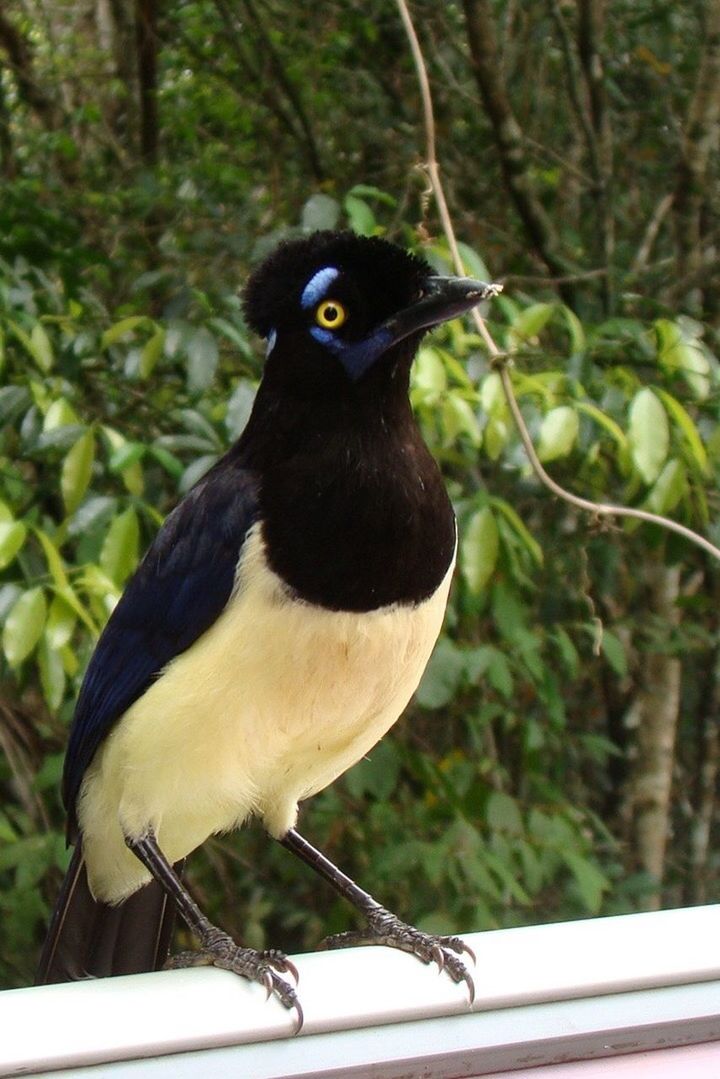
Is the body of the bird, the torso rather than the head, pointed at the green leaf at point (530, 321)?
no

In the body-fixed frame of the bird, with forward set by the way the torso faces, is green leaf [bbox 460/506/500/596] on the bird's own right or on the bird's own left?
on the bird's own left

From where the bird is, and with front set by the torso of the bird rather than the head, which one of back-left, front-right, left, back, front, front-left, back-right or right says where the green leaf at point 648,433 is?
left

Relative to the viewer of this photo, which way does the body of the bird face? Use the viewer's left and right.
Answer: facing the viewer and to the right of the viewer

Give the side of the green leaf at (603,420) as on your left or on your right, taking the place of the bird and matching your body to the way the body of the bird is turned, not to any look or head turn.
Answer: on your left

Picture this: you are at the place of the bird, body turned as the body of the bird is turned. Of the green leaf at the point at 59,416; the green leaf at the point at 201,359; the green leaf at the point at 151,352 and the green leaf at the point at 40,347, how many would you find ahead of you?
0

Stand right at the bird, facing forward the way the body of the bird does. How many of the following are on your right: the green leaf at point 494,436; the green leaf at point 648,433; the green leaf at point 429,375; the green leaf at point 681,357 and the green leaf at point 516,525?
0

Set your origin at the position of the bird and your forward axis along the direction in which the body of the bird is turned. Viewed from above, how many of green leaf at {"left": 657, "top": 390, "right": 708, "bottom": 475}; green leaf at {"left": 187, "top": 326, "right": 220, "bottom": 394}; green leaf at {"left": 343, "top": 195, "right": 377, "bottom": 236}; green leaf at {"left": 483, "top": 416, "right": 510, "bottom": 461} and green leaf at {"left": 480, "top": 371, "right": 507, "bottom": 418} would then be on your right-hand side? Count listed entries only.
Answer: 0

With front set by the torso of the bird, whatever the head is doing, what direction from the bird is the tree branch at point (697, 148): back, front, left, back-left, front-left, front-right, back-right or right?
left

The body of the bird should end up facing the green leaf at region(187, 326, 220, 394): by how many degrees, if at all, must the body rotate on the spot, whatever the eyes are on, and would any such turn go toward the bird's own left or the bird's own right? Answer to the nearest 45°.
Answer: approximately 135° to the bird's own left

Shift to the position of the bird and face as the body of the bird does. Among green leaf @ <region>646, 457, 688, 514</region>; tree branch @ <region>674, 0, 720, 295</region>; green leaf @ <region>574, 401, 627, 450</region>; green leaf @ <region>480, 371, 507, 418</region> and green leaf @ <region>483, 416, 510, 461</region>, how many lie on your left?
5

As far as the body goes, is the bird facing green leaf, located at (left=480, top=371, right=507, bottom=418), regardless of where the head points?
no

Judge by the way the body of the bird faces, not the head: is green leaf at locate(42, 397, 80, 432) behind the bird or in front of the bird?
behind

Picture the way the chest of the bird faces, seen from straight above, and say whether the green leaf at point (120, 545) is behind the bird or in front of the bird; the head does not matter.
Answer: behind

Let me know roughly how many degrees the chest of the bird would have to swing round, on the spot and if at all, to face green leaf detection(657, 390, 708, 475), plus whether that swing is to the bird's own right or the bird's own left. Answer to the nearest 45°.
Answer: approximately 90° to the bird's own left

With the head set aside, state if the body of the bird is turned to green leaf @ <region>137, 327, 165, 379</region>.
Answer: no

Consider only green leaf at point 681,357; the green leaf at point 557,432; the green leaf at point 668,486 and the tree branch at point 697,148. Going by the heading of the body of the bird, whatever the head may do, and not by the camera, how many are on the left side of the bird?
4
